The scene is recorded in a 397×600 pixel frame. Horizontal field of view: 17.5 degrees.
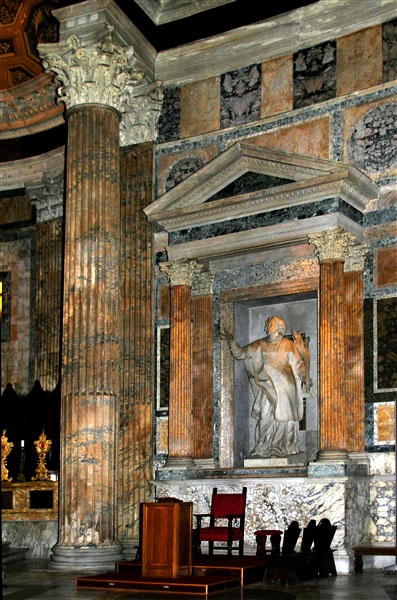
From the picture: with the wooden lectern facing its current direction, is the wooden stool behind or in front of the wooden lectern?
behind

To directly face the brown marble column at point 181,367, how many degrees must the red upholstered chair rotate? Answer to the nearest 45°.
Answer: approximately 135° to its right

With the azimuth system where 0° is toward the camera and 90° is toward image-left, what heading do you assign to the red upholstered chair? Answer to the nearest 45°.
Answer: approximately 45°

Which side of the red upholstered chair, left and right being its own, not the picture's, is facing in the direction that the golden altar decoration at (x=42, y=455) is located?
right
